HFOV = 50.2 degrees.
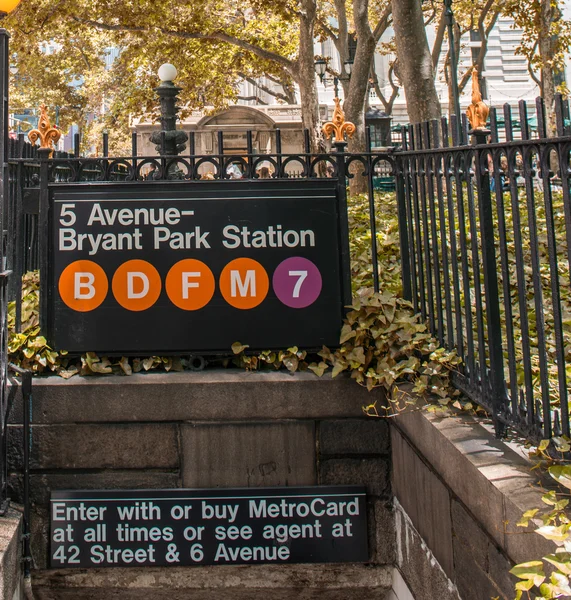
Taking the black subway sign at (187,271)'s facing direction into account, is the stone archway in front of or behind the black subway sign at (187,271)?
behind

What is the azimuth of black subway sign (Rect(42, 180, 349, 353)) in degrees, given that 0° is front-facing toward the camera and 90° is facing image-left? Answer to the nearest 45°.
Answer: approximately 0°

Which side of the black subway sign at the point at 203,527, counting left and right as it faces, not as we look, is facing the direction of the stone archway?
back

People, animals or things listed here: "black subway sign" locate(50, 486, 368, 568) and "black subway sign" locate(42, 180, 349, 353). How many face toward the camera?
2

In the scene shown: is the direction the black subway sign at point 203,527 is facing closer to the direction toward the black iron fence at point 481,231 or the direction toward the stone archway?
the black iron fence
